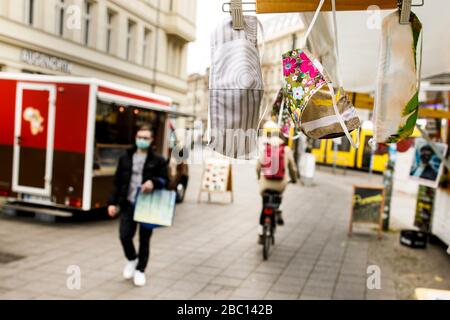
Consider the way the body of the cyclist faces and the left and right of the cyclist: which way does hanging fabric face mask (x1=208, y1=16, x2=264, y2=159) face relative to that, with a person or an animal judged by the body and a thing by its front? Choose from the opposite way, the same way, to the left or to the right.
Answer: the opposite way

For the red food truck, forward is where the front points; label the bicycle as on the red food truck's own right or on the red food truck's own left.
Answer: on the red food truck's own right

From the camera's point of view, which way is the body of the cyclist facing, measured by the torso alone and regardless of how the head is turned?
away from the camera

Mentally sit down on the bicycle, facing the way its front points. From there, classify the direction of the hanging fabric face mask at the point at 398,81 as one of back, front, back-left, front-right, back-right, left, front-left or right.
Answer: back

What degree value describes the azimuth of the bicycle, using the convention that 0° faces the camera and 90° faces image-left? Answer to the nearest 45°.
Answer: approximately 180°

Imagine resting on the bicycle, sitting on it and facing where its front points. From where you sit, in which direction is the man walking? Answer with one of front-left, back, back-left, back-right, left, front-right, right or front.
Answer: back-left

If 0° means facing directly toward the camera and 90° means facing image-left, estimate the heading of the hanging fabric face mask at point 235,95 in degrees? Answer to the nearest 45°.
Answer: approximately 0°

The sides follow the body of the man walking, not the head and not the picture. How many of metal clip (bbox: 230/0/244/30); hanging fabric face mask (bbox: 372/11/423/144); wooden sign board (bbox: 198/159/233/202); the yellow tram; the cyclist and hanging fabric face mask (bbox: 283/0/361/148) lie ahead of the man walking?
3

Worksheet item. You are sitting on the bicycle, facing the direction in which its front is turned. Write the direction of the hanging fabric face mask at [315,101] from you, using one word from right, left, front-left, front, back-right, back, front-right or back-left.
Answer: back

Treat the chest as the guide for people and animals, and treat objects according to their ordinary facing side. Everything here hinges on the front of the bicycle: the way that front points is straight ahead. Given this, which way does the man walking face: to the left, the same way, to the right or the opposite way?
the opposite way

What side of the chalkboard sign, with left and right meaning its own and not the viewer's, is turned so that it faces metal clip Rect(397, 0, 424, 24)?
front

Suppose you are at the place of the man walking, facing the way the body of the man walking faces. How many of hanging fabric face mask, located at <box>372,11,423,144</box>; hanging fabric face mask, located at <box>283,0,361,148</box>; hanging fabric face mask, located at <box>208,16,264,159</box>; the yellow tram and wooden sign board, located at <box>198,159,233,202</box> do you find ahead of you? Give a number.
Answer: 3
